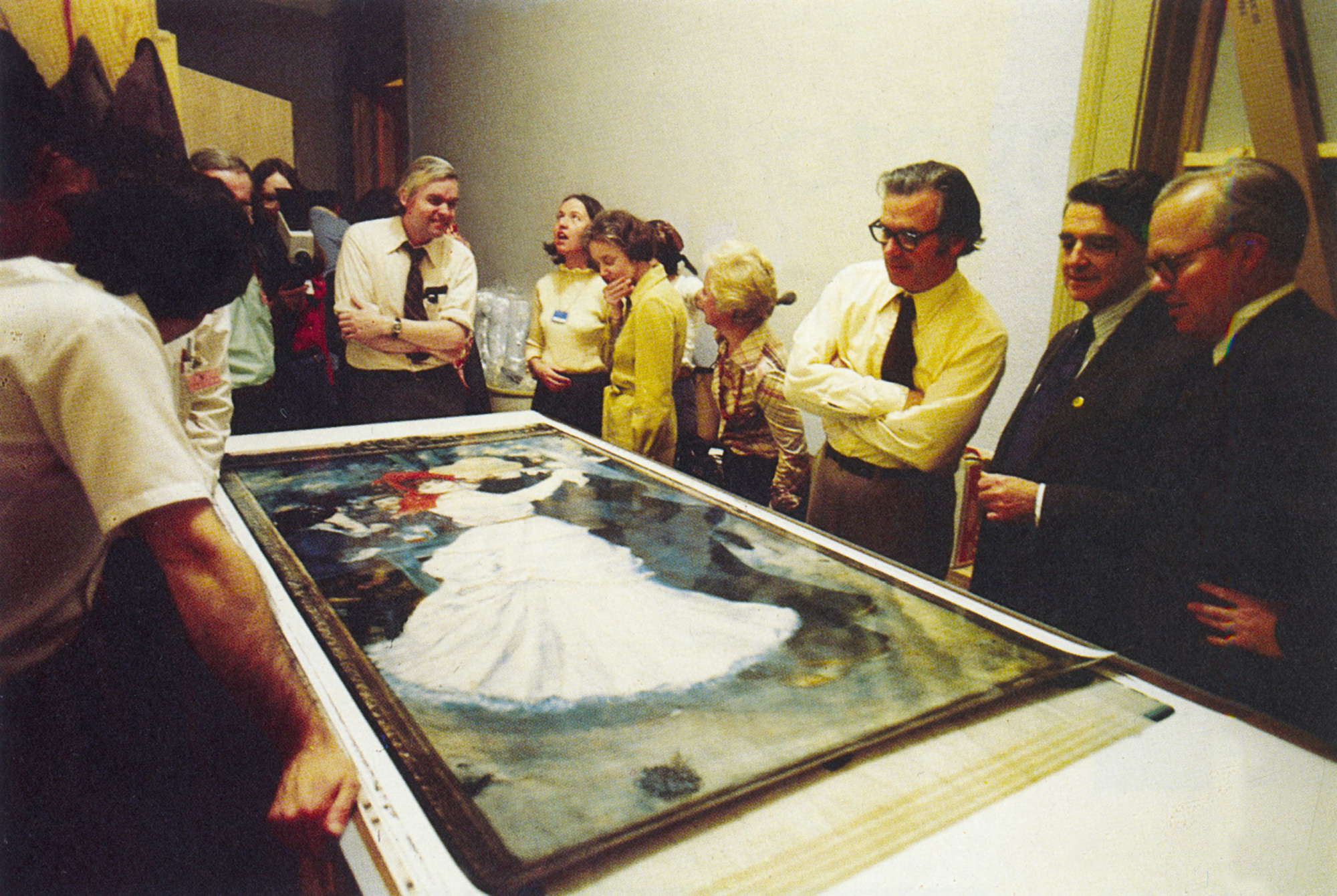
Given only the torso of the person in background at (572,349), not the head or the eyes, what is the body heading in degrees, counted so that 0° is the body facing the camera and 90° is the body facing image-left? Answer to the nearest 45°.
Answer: approximately 45°

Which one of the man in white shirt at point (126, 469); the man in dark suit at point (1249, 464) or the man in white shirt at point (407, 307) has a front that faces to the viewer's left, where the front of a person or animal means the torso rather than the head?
the man in dark suit

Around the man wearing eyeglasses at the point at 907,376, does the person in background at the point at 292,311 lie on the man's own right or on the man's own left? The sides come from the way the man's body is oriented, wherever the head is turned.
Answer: on the man's own right

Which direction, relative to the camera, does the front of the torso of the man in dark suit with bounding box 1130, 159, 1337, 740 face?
to the viewer's left

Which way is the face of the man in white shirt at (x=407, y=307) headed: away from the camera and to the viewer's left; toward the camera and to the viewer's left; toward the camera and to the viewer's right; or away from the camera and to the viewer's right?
toward the camera and to the viewer's right

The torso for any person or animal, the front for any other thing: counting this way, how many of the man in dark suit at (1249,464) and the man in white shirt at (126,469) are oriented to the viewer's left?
1

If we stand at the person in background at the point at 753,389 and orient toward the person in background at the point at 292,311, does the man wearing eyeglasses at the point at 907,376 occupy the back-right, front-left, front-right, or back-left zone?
back-left

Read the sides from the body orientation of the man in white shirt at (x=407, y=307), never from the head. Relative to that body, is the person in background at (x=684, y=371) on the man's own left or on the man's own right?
on the man's own left

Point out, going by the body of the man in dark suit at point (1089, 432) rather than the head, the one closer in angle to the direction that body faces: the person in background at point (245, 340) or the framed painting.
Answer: the framed painting
